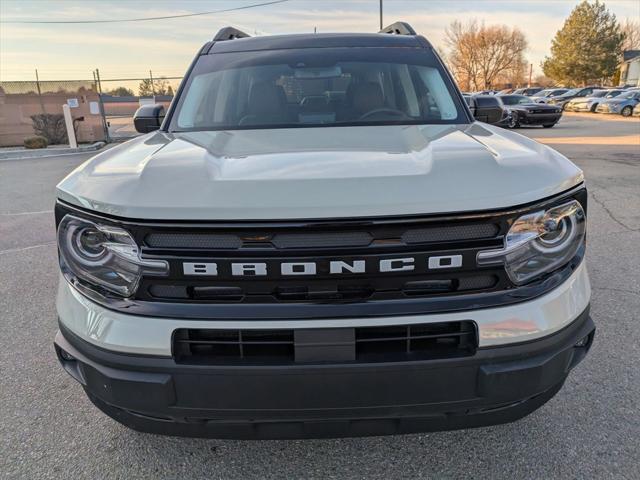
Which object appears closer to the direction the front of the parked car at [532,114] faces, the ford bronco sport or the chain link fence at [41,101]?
the ford bronco sport

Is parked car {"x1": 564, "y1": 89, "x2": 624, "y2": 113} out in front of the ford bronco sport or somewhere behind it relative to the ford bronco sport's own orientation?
behind

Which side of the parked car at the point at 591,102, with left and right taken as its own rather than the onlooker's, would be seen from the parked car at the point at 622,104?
left

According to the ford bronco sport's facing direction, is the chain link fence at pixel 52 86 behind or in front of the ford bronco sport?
behind

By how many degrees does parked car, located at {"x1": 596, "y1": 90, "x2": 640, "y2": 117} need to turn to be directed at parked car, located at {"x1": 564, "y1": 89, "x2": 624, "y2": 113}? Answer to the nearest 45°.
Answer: approximately 90° to its right

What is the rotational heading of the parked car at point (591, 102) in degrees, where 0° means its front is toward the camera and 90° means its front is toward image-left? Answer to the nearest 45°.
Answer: approximately 45°

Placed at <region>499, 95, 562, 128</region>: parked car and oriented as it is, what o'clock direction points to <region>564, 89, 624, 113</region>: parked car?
<region>564, 89, 624, 113</region>: parked car is roughly at 8 o'clock from <region>499, 95, 562, 128</region>: parked car.
